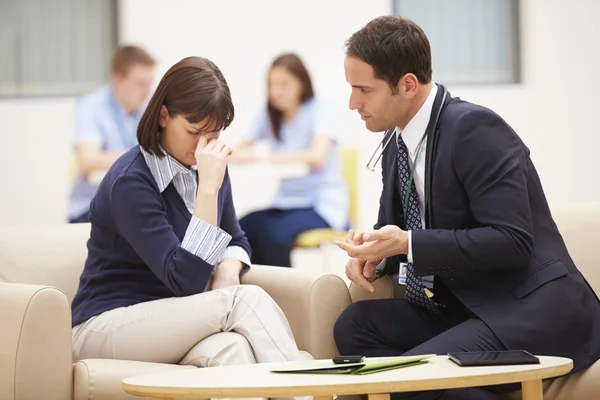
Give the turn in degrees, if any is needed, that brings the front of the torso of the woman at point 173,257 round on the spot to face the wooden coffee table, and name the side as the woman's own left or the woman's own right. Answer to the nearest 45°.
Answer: approximately 45° to the woman's own right

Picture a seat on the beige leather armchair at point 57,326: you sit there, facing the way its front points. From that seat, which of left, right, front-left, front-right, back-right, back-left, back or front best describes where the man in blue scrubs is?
back-left

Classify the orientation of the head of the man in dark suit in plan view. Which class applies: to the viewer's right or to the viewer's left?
to the viewer's left

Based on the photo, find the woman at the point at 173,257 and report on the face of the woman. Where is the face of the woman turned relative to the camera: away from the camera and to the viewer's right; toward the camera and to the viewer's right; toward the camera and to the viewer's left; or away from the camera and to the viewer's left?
toward the camera and to the viewer's right
